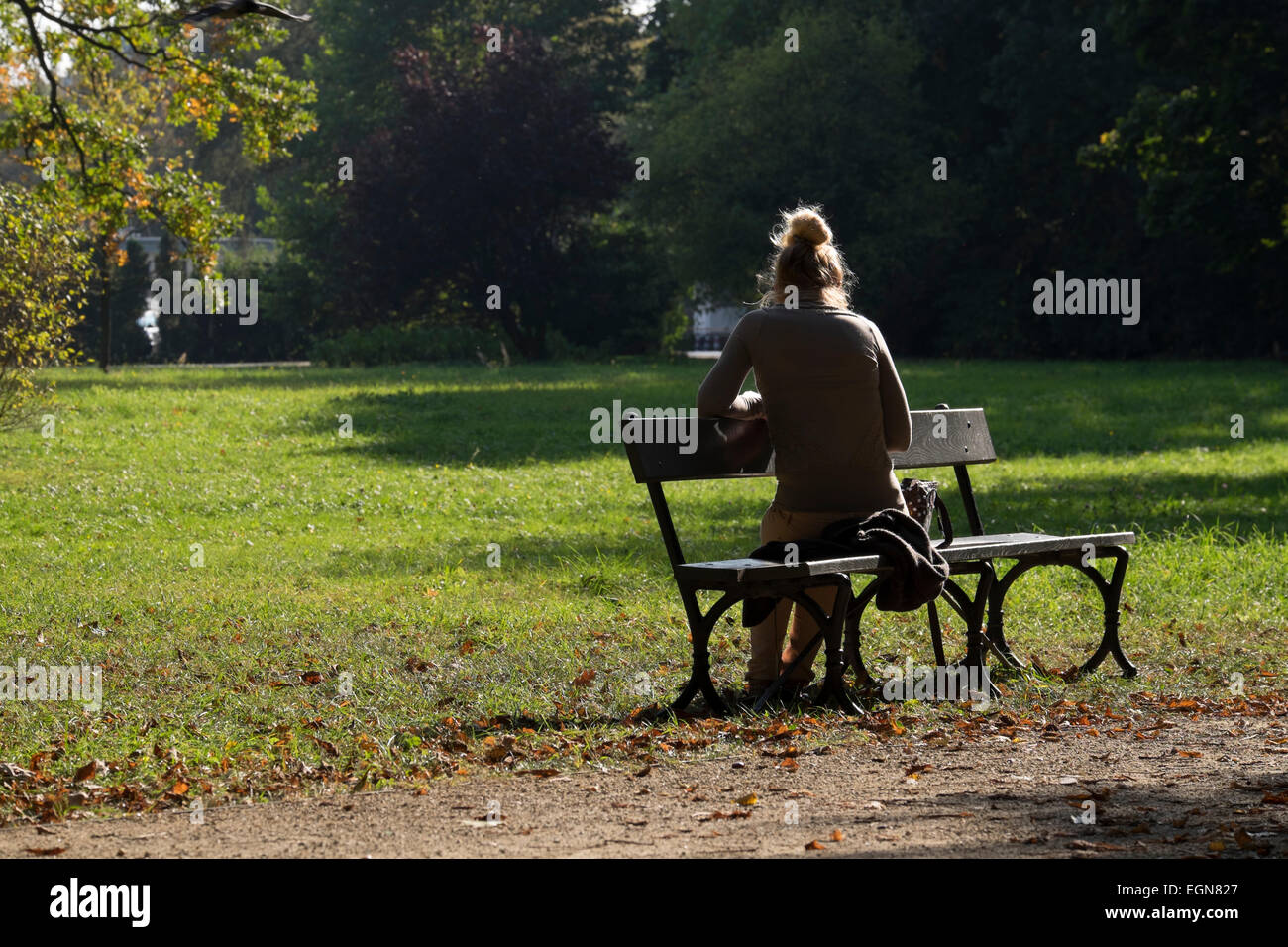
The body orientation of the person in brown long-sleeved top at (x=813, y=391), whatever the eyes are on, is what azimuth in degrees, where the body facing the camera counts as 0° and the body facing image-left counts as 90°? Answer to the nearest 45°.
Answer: approximately 180°

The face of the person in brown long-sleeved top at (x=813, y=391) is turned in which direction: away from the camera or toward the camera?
away from the camera

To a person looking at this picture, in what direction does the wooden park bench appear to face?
facing the viewer and to the right of the viewer

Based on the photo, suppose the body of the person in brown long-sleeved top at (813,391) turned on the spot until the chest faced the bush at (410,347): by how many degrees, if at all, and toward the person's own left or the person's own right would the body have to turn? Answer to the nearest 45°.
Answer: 0° — they already face it

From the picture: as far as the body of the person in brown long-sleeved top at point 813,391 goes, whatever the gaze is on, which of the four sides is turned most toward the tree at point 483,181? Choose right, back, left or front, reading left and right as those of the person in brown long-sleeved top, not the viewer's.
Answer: front

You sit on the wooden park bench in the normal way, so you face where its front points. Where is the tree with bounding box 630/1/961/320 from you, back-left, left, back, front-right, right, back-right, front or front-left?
back-left

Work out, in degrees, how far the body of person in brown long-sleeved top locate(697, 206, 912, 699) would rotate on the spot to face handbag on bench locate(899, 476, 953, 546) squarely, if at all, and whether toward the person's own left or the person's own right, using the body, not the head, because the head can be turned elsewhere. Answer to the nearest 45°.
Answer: approximately 45° to the person's own right

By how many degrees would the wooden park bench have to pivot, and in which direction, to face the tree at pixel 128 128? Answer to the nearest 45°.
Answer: approximately 180°

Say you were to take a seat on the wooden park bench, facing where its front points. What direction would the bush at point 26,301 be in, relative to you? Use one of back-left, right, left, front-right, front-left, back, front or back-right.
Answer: back

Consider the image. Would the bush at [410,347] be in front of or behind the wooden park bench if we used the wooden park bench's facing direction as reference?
behind

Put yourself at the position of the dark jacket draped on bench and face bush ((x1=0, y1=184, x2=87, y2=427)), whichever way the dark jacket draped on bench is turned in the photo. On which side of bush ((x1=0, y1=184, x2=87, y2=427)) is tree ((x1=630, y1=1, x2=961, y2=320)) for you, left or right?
right
